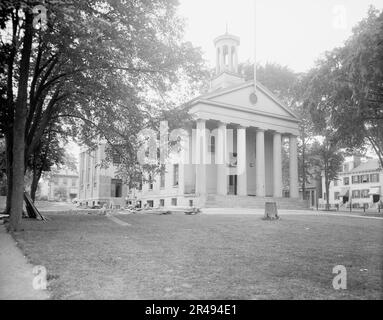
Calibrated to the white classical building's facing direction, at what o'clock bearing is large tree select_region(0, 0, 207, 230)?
The large tree is roughly at 2 o'clock from the white classical building.

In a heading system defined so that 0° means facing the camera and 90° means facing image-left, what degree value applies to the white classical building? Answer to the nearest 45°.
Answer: approximately 315°
